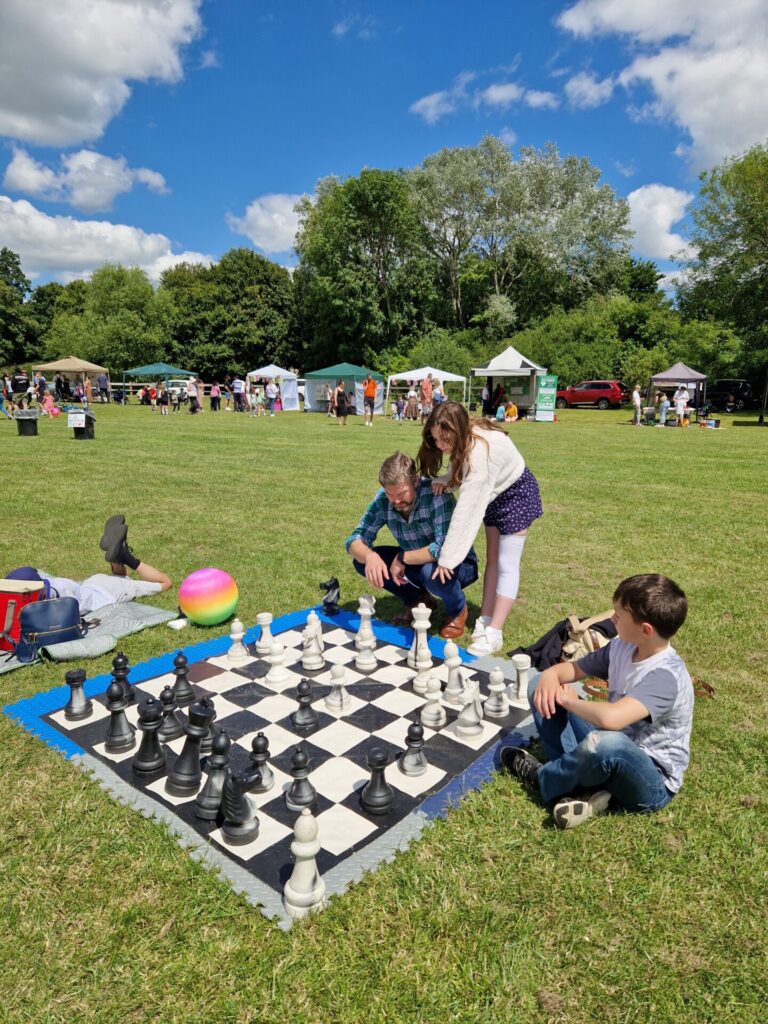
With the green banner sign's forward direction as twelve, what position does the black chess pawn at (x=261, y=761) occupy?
The black chess pawn is roughly at 12 o'clock from the green banner sign.

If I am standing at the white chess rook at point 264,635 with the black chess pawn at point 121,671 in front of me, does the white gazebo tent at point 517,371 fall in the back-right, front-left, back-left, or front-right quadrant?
back-right

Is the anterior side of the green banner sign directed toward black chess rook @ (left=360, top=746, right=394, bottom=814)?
yes

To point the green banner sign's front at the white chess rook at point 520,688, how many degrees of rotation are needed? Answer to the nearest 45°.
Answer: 0° — it already faces it

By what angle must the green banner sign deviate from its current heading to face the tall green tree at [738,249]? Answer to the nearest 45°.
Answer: approximately 135° to its left

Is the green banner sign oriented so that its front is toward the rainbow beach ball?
yes

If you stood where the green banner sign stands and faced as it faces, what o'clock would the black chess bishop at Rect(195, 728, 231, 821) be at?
The black chess bishop is roughly at 12 o'clock from the green banner sign.

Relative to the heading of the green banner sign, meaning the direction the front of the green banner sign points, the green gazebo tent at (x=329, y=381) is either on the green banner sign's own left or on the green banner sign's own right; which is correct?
on the green banner sign's own right

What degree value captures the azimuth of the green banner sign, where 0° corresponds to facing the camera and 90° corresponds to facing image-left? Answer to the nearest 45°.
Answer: approximately 0°

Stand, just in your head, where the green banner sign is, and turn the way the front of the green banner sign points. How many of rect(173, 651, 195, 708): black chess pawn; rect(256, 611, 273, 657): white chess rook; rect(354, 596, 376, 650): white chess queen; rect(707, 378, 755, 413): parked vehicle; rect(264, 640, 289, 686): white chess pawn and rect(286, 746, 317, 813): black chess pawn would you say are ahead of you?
5

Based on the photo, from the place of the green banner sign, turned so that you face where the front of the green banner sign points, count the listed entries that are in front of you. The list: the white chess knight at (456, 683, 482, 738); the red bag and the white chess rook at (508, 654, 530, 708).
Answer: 3

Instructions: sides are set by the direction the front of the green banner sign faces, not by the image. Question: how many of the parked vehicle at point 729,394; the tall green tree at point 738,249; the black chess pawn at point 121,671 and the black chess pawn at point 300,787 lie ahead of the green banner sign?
2
